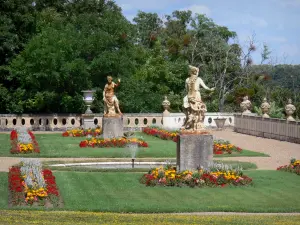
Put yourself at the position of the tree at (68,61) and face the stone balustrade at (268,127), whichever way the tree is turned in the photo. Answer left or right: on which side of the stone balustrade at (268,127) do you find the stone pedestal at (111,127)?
right

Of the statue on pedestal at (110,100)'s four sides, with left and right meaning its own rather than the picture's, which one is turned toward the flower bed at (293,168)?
front

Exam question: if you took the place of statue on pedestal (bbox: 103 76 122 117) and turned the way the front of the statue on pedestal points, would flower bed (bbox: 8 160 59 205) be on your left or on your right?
on your right

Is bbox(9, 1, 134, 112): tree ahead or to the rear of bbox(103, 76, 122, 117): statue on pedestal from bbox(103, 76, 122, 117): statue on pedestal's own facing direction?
to the rear

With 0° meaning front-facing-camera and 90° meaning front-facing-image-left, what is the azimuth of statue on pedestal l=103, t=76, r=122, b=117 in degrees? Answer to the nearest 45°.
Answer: approximately 315°

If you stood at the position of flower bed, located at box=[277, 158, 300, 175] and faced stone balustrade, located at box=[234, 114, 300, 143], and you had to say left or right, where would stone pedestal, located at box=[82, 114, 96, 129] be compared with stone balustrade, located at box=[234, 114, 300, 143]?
left

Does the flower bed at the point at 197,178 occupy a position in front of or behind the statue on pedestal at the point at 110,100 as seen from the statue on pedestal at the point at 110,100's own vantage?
in front
